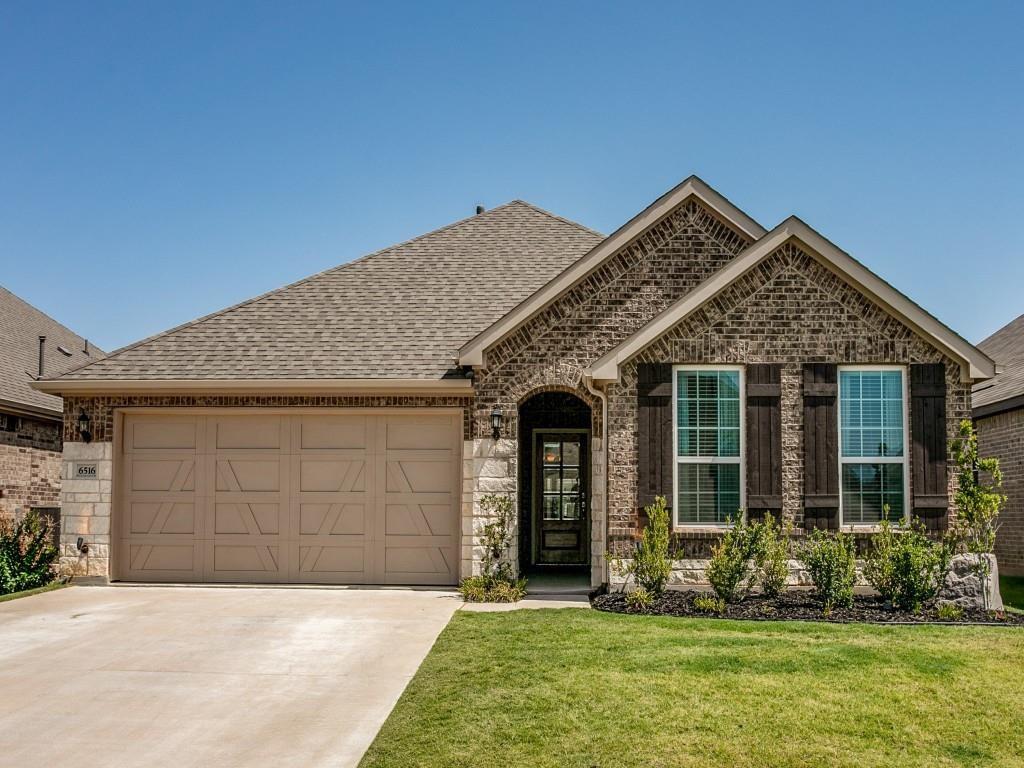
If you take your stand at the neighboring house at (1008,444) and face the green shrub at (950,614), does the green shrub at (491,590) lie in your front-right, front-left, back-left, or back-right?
front-right

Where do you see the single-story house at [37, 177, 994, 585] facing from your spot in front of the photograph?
facing the viewer

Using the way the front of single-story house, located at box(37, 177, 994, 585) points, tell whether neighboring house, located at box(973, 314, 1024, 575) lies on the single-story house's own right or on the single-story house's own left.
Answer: on the single-story house's own left

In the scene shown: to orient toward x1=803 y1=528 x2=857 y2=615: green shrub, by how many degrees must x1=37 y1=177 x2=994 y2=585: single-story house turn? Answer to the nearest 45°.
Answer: approximately 45° to its left

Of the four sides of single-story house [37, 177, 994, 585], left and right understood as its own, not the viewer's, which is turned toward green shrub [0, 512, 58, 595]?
right

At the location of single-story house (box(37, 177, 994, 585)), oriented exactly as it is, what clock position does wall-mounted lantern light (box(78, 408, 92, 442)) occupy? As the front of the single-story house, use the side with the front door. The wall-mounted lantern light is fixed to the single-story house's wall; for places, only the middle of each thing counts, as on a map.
The wall-mounted lantern light is roughly at 3 o'clock from the single-story house.

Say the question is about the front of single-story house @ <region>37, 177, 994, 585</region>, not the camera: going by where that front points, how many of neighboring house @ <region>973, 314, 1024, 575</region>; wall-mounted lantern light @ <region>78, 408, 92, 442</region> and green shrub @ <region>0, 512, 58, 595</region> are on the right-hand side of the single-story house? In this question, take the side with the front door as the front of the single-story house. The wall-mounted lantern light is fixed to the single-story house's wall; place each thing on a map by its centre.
2
